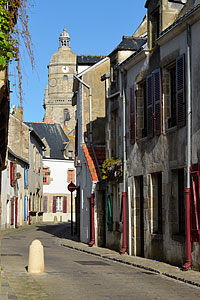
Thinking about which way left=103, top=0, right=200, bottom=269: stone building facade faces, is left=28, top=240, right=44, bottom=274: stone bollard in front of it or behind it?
in front

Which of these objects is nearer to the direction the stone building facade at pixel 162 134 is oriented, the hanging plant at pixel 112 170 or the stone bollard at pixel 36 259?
the stone bollard

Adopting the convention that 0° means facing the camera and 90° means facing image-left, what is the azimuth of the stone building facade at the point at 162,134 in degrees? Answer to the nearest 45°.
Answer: approximately 45°

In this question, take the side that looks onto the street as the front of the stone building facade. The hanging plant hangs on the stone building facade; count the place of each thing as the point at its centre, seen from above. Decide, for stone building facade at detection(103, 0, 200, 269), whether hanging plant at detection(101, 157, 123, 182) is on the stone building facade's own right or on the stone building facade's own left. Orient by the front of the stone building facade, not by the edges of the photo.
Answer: on the stone building facade's own right
